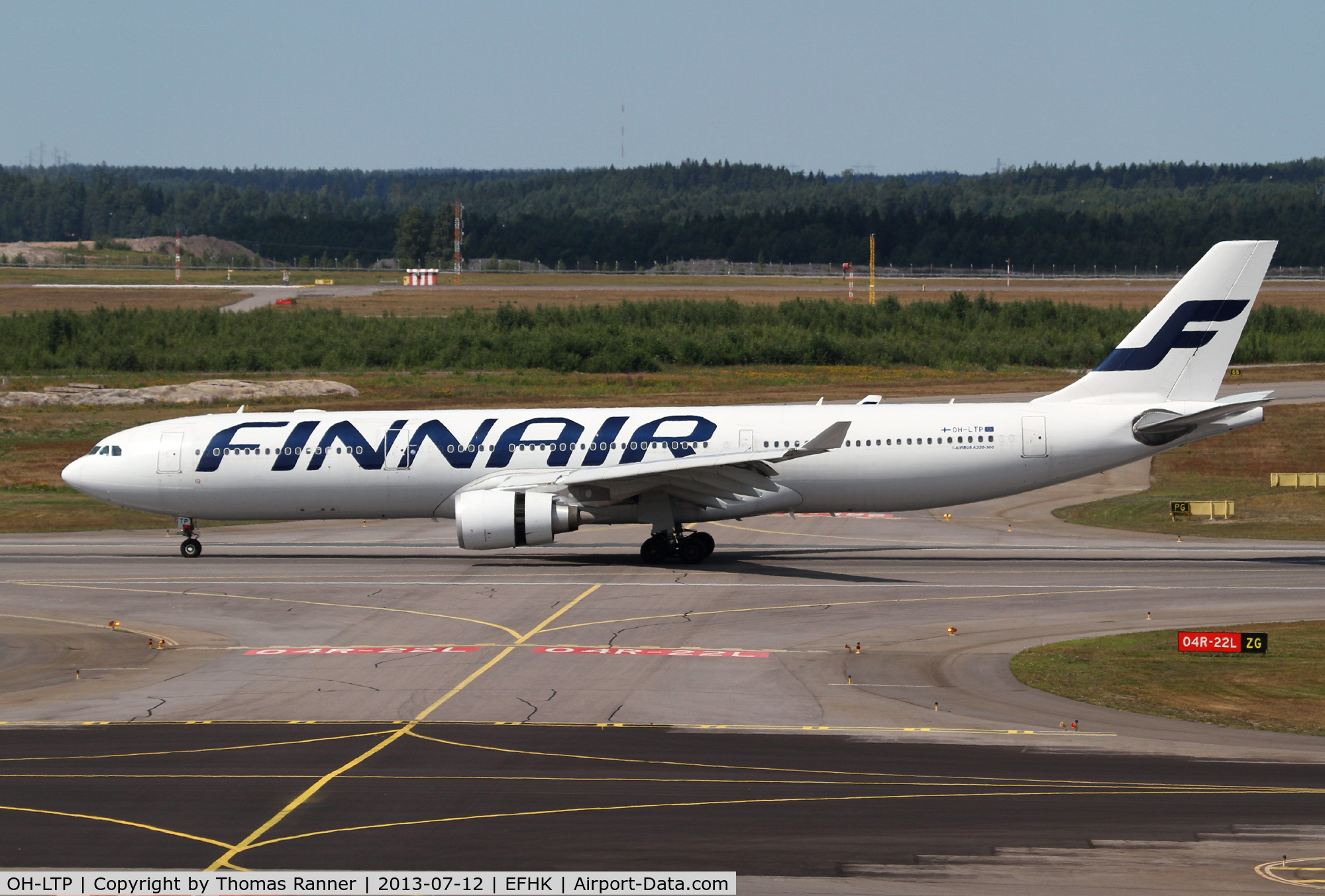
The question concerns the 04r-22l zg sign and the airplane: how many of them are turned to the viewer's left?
1

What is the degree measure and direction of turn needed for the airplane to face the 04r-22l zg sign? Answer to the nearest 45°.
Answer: approximately 135° to its left

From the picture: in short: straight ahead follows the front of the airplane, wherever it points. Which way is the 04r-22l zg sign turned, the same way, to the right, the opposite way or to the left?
to the left

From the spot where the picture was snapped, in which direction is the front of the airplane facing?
facing to the left of the viewer

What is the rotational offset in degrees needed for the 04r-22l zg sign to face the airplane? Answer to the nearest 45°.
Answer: approximately 135° to its right

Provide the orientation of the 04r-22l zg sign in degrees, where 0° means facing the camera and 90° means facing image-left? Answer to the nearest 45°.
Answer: approximately 0°
